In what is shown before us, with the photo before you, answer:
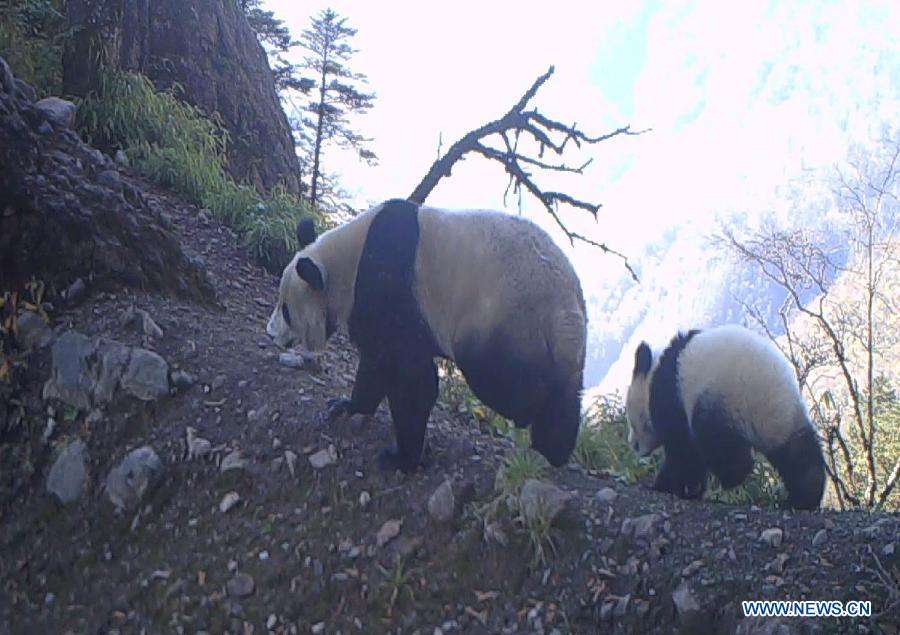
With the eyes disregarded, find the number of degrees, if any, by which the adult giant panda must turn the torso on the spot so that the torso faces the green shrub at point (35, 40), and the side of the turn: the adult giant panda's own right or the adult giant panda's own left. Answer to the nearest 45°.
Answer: approximately 45° to the adult giant panda's own right

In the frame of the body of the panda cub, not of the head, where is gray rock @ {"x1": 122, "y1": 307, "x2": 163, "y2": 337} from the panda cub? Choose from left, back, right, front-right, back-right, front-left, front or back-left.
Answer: front

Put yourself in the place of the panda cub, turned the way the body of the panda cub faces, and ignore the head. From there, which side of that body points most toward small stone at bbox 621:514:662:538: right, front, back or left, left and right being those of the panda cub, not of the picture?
left

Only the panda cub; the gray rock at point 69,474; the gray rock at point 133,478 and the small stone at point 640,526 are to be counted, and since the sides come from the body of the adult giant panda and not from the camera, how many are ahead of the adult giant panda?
2

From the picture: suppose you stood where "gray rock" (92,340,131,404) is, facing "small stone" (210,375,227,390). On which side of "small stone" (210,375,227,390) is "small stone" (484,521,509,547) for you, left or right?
right

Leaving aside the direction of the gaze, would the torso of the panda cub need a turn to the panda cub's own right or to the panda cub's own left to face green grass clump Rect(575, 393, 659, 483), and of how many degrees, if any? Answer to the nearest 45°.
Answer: approximately 45° to the panda cub's own right

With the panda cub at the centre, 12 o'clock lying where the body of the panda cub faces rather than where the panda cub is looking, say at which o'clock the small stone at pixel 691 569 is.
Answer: The small stone is roughly at 9 o'clock from the panda cub.

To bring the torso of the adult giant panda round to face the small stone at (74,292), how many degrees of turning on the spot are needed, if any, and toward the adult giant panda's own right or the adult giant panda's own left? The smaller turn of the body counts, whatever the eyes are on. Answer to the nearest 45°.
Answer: approximately 45° to the adult giant panda's own right

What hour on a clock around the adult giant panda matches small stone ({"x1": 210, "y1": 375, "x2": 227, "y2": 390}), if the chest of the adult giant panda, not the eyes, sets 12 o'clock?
The small stone is roughly at 1 o'clock from the adult giant panda.

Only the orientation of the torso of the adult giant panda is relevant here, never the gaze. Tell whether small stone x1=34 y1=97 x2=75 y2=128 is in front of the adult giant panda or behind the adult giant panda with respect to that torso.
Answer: in front

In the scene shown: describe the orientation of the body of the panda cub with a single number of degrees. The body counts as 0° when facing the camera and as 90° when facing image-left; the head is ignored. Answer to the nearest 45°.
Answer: approximately 90°

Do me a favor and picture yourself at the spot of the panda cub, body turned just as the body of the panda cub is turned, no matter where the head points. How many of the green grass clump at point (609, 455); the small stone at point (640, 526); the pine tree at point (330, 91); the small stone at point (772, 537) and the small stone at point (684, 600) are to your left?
3

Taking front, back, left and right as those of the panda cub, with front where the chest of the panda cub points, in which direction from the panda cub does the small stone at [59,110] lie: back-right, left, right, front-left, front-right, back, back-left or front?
front

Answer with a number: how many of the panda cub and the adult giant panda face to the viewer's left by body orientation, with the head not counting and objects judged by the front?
2

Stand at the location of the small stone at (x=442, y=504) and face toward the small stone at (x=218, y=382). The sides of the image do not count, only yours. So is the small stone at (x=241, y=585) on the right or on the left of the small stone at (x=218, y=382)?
left

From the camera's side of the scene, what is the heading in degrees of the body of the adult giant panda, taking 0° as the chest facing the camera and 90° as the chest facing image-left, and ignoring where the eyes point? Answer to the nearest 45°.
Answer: approximately 90°
